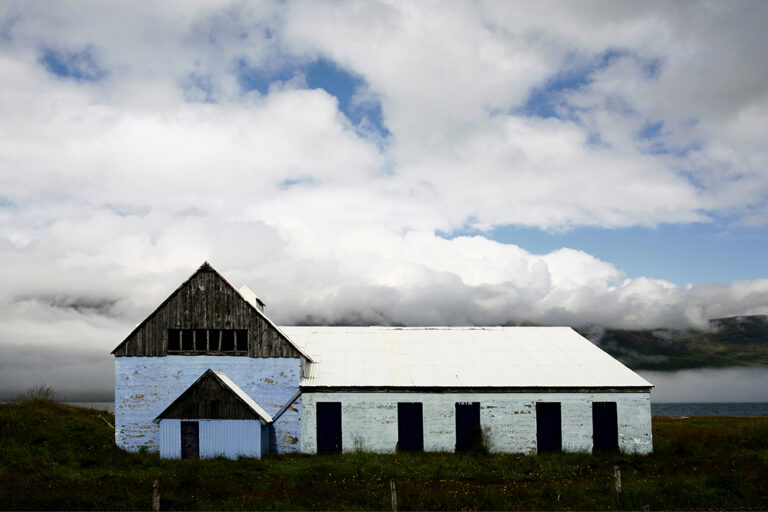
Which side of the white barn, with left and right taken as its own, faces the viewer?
front
